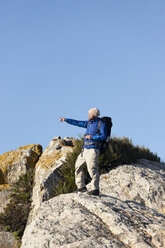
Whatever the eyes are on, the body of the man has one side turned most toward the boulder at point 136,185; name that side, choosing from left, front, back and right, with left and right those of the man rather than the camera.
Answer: back

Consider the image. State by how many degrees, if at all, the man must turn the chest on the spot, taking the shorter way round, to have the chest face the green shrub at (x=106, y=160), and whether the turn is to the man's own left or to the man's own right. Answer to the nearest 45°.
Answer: approximately 135° to the man's own right

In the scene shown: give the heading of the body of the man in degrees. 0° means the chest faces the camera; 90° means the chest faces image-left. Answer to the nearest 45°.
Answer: approximately 45°

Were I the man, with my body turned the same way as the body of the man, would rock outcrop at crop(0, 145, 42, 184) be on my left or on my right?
on my right

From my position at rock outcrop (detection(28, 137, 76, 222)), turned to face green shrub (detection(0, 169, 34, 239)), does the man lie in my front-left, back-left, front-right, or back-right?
back-left

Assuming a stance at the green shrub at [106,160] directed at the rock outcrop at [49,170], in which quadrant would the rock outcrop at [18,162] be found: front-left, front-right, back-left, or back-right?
front-right
